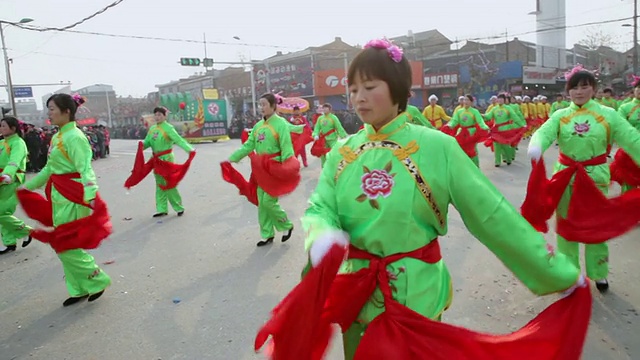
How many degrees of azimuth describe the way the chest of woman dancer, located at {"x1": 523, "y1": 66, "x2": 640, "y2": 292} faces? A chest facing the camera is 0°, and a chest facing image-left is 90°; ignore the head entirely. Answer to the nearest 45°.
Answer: approximately 0°

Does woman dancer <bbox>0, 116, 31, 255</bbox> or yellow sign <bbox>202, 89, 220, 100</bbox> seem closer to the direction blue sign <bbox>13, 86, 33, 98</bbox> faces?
the woman dancer

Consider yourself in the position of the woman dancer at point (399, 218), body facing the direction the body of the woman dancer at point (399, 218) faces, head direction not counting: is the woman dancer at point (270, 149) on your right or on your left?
on your right

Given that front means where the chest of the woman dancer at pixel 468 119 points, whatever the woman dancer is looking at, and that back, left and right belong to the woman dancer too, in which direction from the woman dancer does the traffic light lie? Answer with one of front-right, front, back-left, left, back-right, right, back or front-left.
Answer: back-right

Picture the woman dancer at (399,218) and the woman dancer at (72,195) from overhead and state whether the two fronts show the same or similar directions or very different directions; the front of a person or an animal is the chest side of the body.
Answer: same or similar directions

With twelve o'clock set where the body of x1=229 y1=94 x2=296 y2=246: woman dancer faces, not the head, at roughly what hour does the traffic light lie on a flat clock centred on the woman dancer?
The traffic light is roughly at 4 o'clock from the woman dancer.

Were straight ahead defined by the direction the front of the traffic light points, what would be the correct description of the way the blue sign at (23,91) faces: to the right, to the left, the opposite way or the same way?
the same way

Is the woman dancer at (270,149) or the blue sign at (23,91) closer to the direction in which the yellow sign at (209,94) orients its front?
the woman dancer

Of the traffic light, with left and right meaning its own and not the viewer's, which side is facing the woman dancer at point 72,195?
front

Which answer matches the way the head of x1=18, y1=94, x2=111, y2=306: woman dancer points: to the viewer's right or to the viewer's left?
to the viewer's left

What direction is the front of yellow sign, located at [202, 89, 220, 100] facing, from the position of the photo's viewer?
facing the viewer

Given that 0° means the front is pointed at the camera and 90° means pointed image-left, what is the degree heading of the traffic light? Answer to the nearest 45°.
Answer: approximately 0°

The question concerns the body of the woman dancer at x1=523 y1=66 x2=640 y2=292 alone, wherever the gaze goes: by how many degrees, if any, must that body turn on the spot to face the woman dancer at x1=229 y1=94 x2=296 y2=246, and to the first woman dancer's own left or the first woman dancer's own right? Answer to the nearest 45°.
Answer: approximately 90° to the first woman dancer's own right

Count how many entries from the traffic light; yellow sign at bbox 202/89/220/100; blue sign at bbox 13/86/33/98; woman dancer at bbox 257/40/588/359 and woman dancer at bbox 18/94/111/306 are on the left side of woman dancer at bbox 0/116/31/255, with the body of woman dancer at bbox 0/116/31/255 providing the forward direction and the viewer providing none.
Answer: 2
